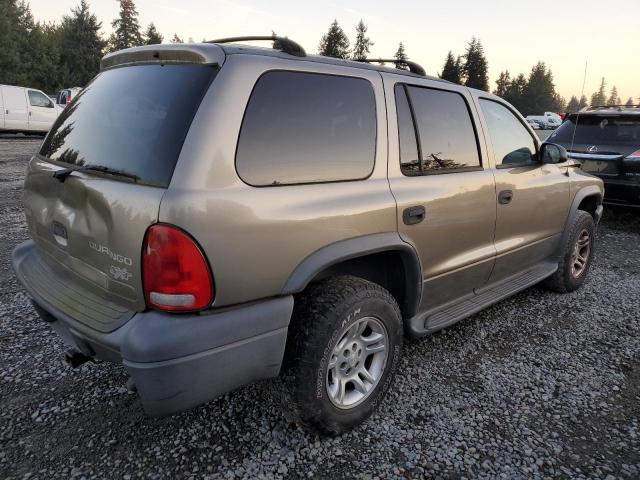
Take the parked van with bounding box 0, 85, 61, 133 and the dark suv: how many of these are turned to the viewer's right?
1

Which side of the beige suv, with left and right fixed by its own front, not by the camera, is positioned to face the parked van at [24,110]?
left

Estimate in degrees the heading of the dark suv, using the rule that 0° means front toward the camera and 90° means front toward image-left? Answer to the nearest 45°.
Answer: approximately 180°

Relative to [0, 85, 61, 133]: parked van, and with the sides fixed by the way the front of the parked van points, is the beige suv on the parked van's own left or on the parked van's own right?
on the parked van's own right

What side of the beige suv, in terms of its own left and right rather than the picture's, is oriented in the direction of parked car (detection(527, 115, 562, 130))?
front

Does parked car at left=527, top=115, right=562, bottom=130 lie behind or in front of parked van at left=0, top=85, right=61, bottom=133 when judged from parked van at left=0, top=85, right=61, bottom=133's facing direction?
in front

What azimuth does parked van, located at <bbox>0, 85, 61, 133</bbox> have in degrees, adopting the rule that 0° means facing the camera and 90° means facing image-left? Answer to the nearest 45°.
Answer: approximately 270°

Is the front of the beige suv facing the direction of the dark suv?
yes

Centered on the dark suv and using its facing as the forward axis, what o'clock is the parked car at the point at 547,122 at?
The parked car is roughly at 12 o'clock from the dark suv.

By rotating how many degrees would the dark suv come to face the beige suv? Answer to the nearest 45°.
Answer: approximately 180°
